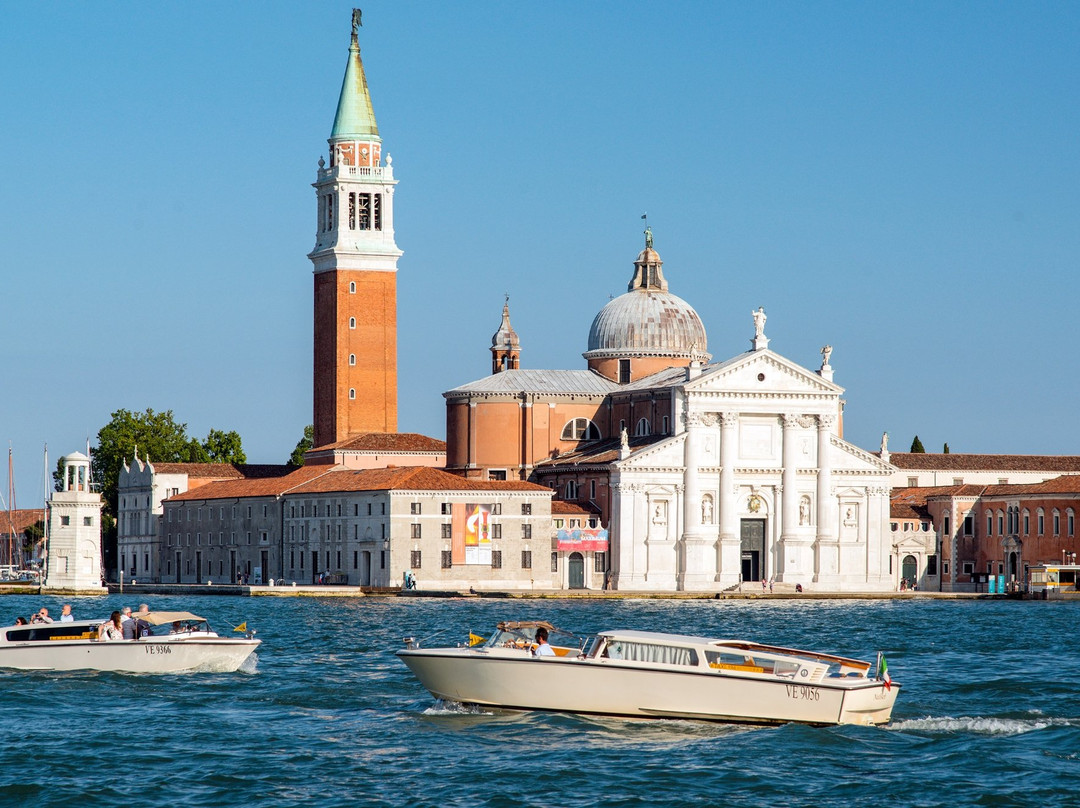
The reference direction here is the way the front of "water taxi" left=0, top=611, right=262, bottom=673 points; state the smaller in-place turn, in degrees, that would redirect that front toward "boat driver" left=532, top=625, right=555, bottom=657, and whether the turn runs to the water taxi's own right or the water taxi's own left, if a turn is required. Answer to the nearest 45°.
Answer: approximately 45° to the water taxi's own right

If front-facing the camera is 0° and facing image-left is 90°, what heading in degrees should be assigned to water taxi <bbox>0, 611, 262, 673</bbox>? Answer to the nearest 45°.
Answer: approximately 270°

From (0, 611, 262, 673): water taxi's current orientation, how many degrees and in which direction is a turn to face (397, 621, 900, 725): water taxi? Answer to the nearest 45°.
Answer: approximately 45° to its right
